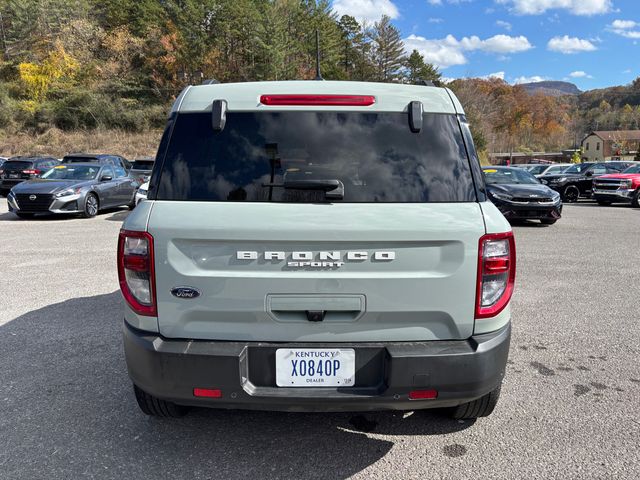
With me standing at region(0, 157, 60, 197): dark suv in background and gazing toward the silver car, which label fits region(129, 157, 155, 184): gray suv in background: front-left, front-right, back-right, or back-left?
front-left

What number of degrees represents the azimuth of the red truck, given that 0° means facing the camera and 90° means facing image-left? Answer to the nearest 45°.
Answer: approximately 45°

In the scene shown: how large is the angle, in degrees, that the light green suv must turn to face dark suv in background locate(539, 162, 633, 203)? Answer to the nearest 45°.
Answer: approximately 45° to its right

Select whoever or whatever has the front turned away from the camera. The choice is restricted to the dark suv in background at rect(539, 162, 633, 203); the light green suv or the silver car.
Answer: the light green suv

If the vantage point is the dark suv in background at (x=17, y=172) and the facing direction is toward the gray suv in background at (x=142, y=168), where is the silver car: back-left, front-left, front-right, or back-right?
front-right

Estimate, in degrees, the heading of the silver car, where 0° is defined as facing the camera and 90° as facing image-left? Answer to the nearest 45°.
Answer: approximately 45°

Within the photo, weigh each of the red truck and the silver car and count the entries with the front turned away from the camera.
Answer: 0

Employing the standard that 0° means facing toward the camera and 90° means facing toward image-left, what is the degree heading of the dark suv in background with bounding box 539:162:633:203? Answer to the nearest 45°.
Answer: approximately 45°

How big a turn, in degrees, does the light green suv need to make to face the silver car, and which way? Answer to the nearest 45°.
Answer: approximately 45° to its left

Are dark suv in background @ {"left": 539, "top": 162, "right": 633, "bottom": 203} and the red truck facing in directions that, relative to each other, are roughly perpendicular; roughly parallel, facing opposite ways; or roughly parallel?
roughly parallel

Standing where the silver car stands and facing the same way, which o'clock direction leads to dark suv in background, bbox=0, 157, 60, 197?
The dark suv in background is roughly at 4 o'clock from the silver car.

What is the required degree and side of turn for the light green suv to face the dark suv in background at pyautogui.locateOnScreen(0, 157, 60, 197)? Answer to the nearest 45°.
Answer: approximately 45° to its left

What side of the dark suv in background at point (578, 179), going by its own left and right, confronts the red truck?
left

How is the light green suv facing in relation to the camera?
away from the camera
